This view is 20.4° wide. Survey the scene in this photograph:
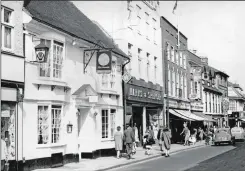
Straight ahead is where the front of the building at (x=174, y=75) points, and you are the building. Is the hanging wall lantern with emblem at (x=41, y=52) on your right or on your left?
on your right

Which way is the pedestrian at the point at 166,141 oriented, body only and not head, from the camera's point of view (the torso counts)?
away from the camera

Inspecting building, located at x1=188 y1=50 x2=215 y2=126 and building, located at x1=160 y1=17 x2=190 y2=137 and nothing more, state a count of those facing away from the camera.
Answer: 0

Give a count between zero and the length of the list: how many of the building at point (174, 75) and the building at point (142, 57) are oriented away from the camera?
0

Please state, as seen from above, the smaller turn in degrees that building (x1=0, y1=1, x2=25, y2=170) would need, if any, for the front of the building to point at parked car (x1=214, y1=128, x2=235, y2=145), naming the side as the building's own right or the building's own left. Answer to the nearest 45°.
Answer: approximately 90° to the building's own left

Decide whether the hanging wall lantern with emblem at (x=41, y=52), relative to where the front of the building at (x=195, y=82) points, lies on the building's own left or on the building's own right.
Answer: on the building's own right

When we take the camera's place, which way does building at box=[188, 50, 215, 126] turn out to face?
facing the viewer and to the right of the viewer

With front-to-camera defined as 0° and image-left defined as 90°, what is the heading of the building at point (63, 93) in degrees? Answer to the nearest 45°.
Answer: approximately 315°

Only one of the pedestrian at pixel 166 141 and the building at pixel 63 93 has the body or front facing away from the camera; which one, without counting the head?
the pedestrian

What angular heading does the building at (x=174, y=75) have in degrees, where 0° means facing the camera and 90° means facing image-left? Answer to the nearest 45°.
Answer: approximately 315°
